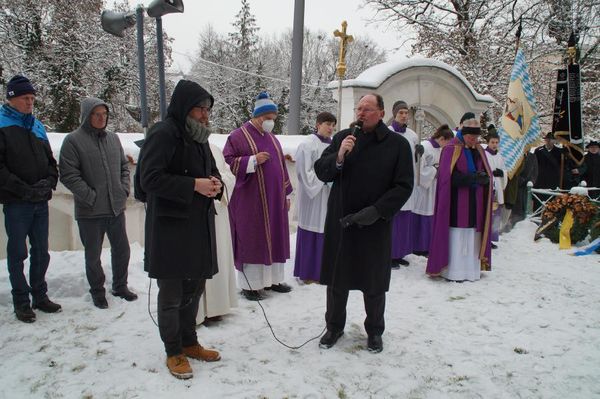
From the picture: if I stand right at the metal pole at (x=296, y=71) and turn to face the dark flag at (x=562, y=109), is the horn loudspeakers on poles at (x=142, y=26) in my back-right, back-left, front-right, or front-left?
back-right

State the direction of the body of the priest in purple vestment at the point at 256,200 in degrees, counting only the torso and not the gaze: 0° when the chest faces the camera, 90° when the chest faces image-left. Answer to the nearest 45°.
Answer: approximately 315°

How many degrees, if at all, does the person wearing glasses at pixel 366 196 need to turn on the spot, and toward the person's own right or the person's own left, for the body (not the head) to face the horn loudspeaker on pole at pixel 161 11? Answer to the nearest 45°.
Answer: approximately 90° to the person's own right

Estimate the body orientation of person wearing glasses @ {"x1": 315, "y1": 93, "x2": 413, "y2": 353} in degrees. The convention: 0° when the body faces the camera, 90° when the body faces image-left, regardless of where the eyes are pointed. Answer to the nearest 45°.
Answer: approximately 45°

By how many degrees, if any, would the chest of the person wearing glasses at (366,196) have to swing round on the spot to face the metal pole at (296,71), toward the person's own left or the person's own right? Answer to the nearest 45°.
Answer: approximately 135° to the person's own right

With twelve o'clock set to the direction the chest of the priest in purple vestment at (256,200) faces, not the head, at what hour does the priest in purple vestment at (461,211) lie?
the priest in purple vestment at (461,211) is roughly at 10 o'clock from the priest in purple vestment at (256,200).

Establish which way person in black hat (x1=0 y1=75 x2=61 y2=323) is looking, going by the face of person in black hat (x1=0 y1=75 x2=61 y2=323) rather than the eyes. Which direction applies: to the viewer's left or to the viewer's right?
to the viewer's right

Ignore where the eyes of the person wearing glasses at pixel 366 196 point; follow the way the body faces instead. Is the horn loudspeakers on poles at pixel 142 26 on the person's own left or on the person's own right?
on the person's own right

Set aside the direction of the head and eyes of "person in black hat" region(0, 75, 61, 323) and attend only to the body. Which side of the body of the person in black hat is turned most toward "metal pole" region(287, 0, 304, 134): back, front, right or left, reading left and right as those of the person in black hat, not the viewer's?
left
